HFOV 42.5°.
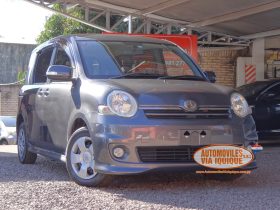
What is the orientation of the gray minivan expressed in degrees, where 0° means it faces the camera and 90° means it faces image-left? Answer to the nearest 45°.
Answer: approximately 315°

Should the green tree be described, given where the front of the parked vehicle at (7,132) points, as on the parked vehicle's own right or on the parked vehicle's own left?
on the parked vehicle's own left

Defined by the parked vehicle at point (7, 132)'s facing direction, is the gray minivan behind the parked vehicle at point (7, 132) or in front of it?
in front

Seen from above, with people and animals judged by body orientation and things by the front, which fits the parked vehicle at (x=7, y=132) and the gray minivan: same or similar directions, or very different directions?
same or similar directions

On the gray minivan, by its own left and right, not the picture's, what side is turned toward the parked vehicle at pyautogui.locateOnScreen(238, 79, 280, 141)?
left

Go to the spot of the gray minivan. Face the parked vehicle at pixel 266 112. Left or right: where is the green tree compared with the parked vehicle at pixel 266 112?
left

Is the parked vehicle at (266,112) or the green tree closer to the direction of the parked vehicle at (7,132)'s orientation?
the parked vehicle

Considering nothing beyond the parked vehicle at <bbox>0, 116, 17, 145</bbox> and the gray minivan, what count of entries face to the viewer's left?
0

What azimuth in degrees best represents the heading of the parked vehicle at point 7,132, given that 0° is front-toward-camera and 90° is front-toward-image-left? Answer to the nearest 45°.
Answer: approximately 315°
